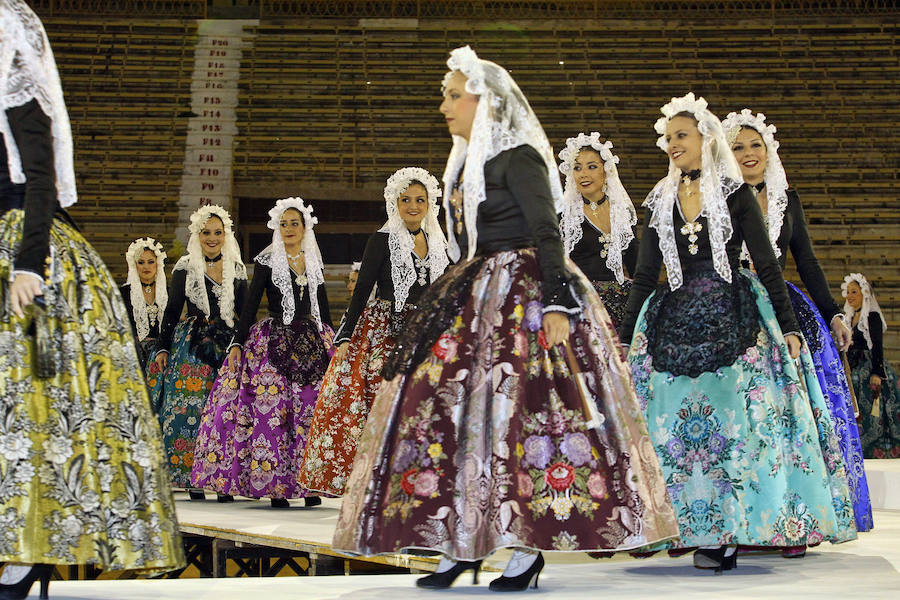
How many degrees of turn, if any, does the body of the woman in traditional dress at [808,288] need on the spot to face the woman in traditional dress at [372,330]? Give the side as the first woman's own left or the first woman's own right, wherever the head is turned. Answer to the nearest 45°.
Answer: approximately 45° to the first woman's own right

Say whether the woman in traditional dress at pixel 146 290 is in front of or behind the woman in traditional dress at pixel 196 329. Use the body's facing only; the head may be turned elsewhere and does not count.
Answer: behind

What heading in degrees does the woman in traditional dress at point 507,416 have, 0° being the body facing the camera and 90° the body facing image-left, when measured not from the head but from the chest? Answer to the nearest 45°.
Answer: approximately 90°

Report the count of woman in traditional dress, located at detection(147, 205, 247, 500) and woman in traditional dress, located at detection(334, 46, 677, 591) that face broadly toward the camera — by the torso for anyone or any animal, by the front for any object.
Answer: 1

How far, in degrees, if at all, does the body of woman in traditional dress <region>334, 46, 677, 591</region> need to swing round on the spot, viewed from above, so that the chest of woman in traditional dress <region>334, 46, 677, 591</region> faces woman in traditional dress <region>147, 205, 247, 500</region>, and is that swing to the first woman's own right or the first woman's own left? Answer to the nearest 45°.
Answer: approximately 45° to the first woman's own right

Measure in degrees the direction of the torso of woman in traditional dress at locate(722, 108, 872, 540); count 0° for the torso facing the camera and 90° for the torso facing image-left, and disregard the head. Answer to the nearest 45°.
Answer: approximately 45°

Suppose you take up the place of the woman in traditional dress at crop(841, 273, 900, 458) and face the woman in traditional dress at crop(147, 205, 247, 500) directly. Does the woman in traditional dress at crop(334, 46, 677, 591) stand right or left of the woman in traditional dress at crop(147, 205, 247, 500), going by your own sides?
left

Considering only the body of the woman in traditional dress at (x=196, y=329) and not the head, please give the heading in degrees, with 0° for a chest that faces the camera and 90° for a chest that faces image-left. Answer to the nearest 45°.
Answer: approximately 0°

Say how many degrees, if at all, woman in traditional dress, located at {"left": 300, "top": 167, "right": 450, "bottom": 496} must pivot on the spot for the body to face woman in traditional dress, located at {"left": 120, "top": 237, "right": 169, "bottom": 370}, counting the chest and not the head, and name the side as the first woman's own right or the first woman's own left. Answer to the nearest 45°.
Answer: approximately 180°
